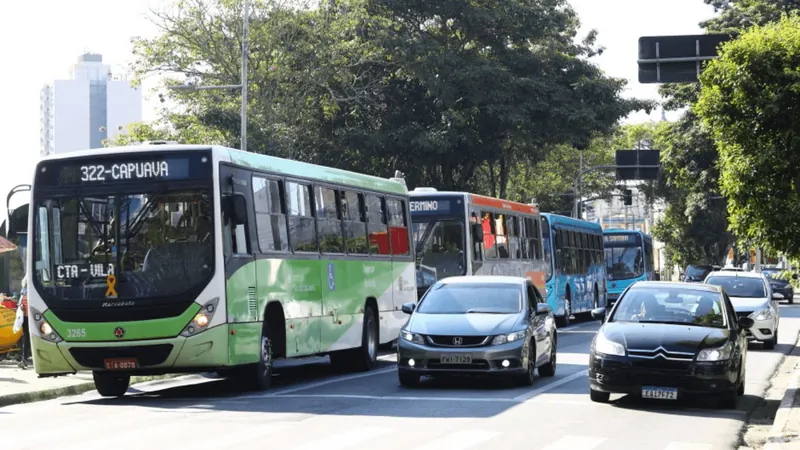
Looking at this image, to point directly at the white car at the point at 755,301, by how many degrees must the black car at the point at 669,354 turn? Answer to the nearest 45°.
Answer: approximately 180°

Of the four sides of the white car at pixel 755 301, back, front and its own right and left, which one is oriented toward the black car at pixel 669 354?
front

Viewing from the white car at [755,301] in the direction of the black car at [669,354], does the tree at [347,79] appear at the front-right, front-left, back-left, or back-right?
back-right

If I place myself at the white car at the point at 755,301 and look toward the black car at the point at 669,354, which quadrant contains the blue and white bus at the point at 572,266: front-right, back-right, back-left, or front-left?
back-right

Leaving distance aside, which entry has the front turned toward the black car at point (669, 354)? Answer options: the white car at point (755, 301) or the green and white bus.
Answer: the white car

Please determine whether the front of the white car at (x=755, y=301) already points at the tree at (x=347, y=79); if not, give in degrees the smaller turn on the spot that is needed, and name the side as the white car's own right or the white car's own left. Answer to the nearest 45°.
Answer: approximately 135° to the white car's own right

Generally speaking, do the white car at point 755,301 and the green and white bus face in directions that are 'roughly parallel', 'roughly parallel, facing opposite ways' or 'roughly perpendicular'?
roughly parallel

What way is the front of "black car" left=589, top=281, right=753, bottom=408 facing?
toward the camera

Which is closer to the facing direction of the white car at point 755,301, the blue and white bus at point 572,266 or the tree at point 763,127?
the tree

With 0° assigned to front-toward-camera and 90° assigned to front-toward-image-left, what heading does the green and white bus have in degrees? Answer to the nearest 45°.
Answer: approximately 45°

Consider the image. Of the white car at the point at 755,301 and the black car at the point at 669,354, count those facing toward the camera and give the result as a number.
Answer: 2

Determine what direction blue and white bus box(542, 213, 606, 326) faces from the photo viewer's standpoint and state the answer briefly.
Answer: facing the viewer and to the left of the viewer
